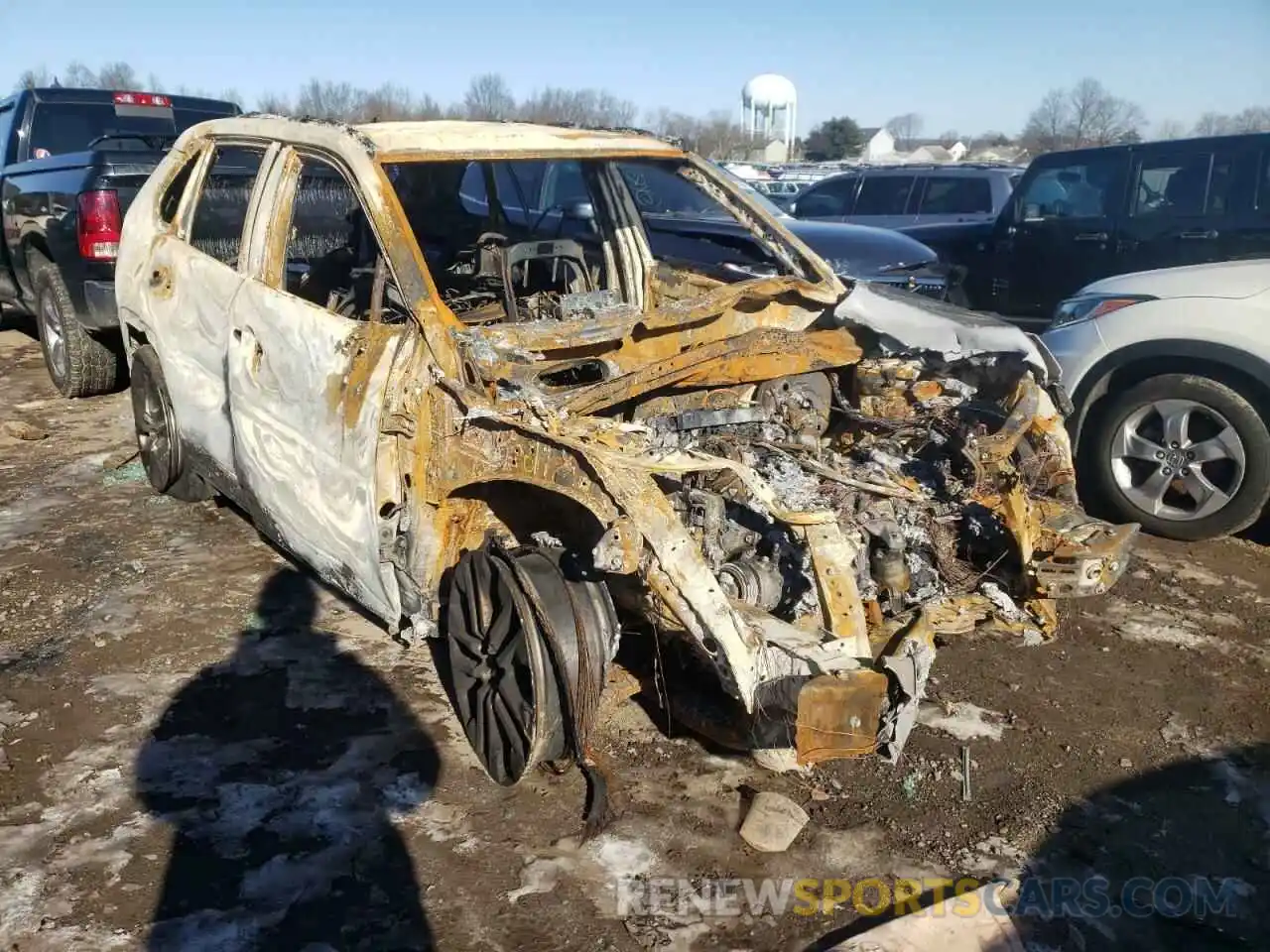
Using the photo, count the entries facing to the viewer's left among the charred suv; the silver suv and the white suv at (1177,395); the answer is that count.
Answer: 2

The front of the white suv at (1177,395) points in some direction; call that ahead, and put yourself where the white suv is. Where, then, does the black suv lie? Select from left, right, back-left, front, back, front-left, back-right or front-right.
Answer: right

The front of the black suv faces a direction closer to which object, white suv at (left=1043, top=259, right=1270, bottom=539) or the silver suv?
the silver suv

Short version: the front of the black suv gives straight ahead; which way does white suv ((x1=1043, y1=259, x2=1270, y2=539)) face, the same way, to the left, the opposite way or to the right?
the same way

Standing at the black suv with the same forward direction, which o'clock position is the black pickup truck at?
The black pickup truck is roughly at 11 o'clock from the black suv.

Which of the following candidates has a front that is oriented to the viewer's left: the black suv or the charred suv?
the black suv

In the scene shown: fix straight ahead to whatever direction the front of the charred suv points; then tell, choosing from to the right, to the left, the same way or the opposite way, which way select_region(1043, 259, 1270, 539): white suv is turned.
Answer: the opposite way

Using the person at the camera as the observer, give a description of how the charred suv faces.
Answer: facing the viewer and to the right of the viewer

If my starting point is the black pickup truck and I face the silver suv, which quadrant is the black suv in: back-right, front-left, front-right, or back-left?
front-right

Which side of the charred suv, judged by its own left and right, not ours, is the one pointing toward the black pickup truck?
back

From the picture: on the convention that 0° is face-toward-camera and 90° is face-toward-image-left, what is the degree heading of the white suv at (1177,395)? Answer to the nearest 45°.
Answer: approximately 90°

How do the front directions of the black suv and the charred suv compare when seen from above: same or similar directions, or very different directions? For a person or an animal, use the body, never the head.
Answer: very different directions

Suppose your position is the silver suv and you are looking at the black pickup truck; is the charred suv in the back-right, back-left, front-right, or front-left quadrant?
front-left

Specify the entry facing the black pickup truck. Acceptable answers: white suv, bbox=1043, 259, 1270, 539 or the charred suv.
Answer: the white suv

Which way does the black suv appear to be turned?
to the viewer's left

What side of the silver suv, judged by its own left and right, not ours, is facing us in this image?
left
